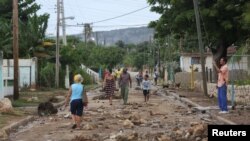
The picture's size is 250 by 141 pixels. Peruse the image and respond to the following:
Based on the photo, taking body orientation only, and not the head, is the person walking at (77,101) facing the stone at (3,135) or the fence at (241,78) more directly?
the fence

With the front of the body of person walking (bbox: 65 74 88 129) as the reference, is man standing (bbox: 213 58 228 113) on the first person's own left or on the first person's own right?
on the first person's own right

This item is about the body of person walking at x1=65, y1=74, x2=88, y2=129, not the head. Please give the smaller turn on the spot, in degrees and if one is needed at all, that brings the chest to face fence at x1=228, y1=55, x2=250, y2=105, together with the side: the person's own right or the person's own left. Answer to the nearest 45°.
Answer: approximately 45° to the person's own right

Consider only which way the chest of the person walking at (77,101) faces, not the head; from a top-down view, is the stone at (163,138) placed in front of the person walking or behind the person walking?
behind

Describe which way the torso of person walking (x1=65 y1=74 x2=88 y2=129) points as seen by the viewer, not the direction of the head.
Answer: away from the camera

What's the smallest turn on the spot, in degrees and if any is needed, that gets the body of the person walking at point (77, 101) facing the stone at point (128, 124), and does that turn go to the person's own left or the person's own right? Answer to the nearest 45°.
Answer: approximately 90° to the person's own right

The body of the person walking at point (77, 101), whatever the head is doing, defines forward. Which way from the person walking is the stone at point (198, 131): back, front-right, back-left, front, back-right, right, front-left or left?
back-right
